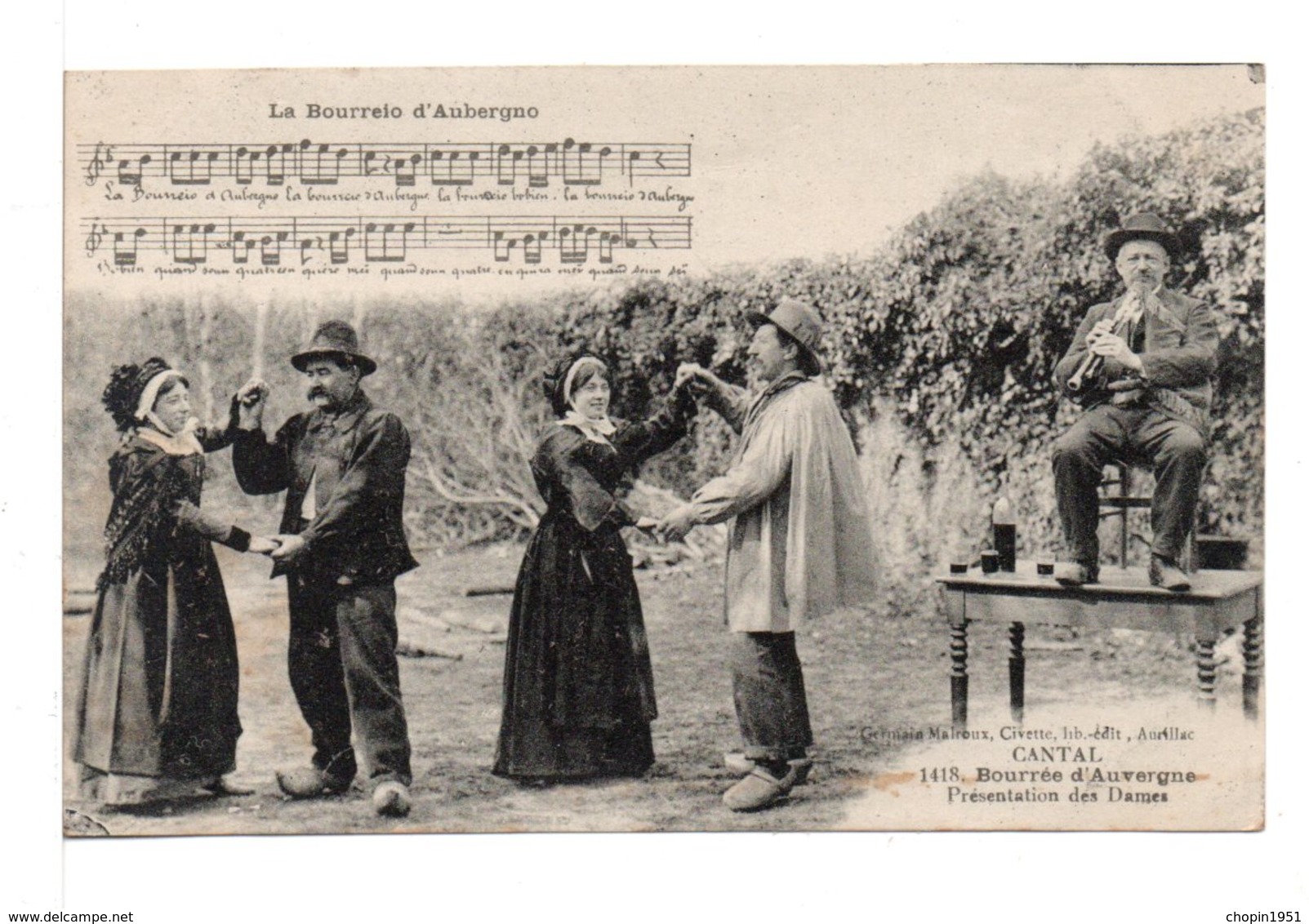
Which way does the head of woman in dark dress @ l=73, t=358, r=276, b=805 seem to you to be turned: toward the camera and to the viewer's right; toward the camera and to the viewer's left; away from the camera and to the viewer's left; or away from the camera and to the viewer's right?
toward the camera and to the viewer's right

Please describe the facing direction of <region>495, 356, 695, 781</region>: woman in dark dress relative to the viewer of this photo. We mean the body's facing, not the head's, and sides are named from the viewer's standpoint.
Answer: facing the viewer and to the right of the viewer

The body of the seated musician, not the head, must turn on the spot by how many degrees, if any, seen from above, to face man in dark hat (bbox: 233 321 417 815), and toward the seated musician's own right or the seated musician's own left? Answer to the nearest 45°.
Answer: approximately 90° to the seated musician's own right

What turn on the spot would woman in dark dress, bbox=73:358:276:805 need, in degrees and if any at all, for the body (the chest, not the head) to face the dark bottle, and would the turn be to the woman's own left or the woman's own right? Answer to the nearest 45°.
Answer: approximately 45° to the woman's own left

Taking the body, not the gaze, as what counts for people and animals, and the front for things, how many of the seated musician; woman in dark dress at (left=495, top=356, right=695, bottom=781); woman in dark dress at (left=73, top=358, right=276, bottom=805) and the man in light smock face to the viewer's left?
1

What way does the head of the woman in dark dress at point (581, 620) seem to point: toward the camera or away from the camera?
toward the camera

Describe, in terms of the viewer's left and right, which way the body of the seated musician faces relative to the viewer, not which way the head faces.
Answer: facing the viewer

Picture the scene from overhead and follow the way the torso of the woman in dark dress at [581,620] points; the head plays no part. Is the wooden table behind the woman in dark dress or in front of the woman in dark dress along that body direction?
in front

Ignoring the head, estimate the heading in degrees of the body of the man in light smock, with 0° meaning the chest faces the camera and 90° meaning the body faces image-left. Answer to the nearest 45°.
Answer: approximately 90°

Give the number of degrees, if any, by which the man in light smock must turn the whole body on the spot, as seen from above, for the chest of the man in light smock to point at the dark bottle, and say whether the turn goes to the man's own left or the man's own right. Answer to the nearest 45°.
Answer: approximately 180°

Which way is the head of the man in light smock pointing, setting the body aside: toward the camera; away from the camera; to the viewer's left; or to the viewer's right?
to the viewer's left

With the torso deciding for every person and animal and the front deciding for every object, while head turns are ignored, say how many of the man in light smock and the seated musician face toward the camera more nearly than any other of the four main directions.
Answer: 1
